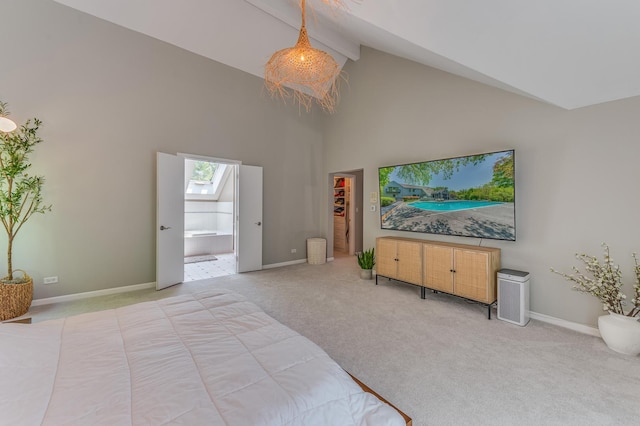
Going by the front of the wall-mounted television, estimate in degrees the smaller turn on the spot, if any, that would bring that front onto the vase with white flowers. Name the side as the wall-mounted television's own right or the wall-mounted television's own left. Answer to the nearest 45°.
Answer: approximately 90° to the wall-mounted television's own left

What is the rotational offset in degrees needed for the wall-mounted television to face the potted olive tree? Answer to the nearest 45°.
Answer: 0° — it already faces it

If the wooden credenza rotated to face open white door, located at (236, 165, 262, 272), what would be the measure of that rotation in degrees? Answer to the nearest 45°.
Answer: approximately 45° to its right

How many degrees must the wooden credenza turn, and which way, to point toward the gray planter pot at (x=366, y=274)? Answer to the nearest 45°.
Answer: approximately 90° to its right

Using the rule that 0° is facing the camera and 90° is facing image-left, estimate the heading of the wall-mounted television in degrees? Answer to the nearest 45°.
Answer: approximately 45°

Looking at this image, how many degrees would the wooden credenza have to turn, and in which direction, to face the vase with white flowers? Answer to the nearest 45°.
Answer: approximately 135° to its left

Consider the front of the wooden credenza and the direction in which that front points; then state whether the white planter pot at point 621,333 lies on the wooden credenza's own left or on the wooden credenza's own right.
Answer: on the wooden credenza's own left
